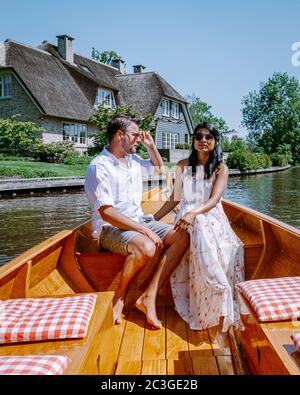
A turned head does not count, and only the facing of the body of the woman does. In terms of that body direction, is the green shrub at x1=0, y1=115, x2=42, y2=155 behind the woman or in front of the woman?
behind

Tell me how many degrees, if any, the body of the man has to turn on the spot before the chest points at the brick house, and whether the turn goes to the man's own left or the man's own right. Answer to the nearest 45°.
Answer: approximately 135° to the man's own left

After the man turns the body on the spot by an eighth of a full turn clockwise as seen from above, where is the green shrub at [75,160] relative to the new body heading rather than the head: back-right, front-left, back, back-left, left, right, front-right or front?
back

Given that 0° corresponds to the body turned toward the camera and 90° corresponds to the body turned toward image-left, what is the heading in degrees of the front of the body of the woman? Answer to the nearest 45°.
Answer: approximately 0°

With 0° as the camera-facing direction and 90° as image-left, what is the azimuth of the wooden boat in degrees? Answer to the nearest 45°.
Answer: approximately 180°

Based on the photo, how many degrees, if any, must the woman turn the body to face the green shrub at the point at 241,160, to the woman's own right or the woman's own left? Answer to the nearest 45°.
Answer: approximately 180°

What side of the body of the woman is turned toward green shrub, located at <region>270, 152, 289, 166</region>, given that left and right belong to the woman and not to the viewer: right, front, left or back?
back

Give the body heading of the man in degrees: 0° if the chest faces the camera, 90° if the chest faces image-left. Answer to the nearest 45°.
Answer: approximately 315°

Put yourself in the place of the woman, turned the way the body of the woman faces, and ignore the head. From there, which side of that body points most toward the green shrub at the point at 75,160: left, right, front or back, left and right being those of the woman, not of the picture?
back

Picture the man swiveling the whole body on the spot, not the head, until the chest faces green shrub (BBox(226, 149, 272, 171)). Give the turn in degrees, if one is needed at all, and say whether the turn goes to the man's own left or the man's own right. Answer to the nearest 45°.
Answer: approximately 135° to the man's own left
